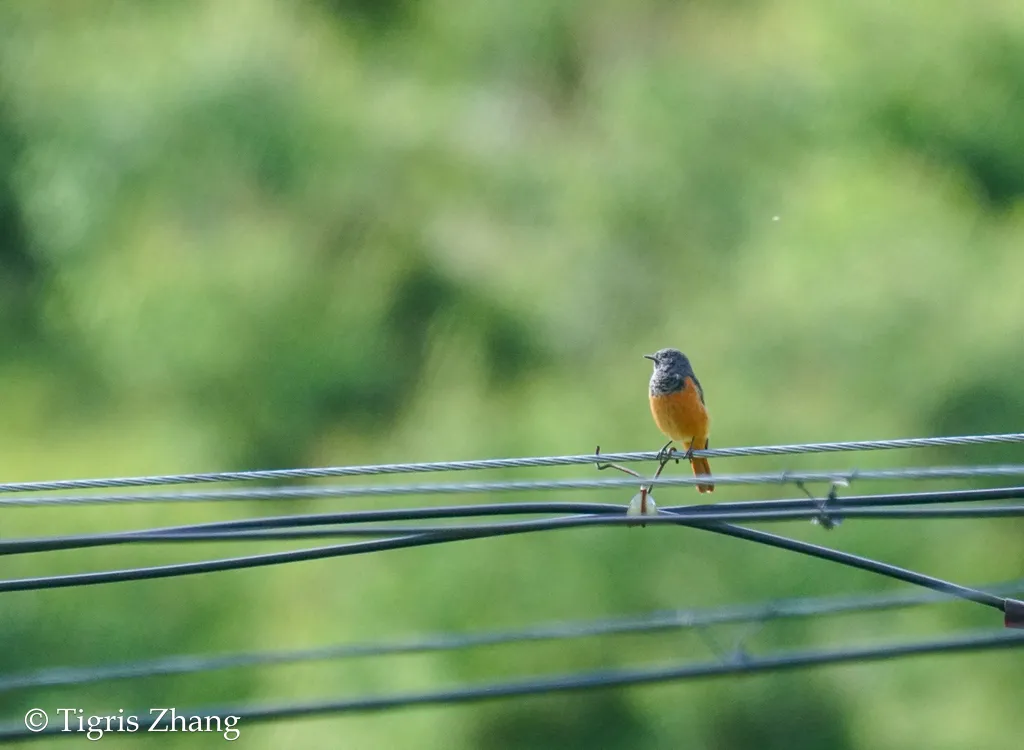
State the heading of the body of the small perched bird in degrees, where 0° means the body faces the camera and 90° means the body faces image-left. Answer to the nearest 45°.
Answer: approximately 45°

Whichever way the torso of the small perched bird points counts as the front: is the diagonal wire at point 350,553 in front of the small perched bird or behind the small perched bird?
in front
